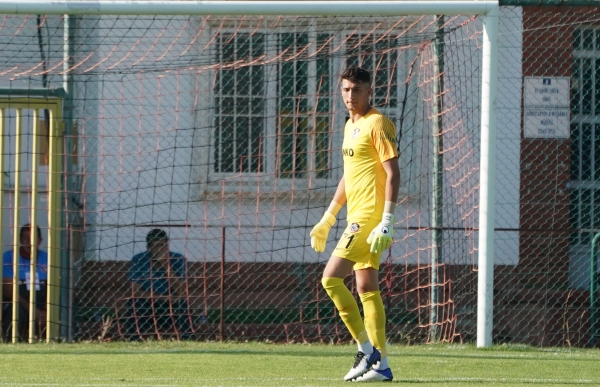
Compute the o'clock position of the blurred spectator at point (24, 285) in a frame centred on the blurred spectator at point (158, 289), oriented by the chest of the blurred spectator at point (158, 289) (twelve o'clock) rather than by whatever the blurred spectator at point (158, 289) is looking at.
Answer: the blurred spectator at point (24, 285) is roughly at 3 o'clock from the blurred spectator at point (158, 289).

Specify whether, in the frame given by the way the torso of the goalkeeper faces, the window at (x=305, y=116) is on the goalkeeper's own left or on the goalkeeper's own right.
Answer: on the goalkeeper's own right

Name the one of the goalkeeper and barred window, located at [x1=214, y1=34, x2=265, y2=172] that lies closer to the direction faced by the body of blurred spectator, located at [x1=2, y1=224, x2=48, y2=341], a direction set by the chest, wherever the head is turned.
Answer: the goalkeeper

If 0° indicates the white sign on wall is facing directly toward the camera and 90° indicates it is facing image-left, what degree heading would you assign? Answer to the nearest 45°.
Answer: approximately 0°
